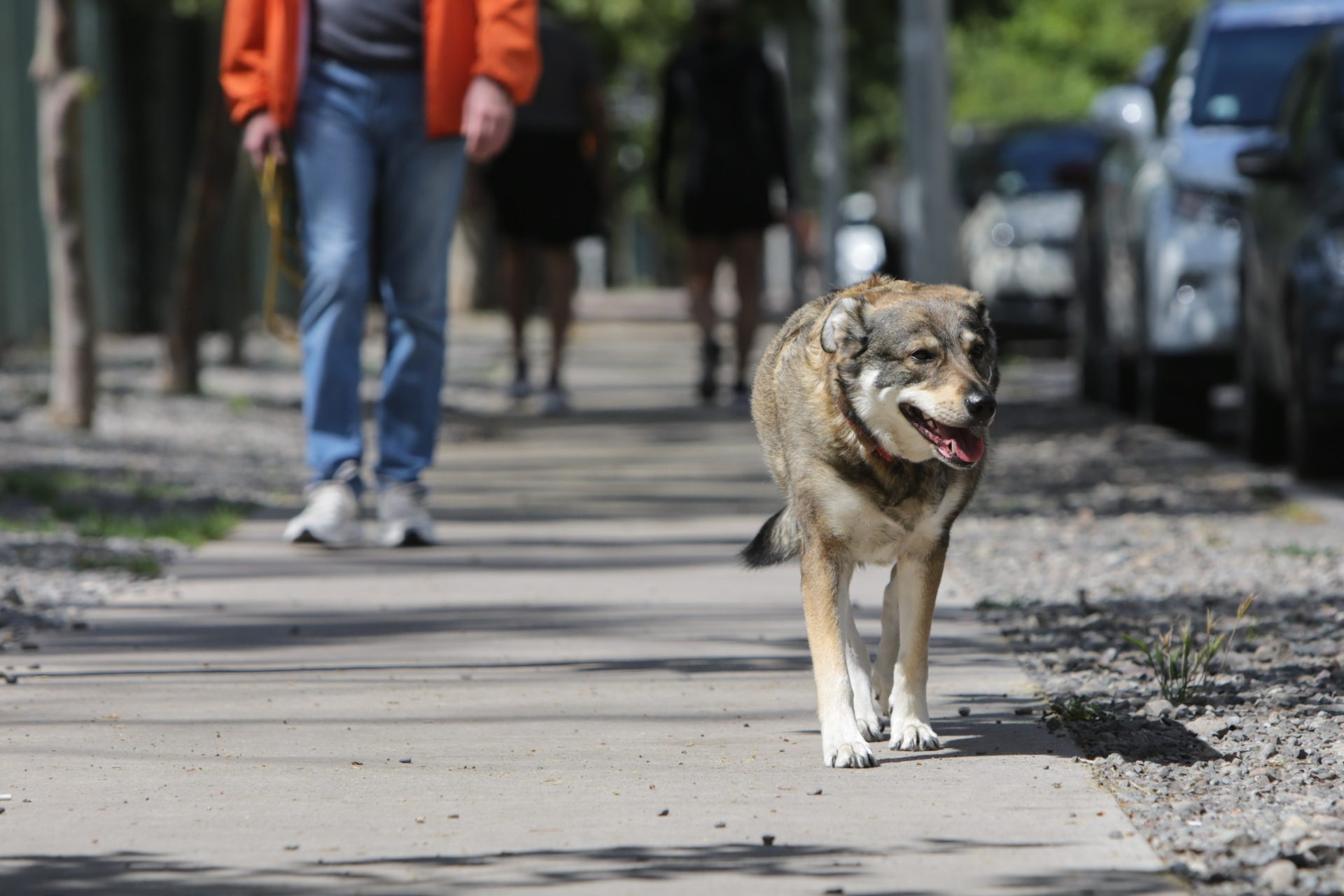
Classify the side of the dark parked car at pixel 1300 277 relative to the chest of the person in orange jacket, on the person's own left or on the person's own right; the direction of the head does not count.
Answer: on the person's own left

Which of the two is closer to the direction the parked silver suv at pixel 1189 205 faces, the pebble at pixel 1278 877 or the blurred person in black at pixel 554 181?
the pebble

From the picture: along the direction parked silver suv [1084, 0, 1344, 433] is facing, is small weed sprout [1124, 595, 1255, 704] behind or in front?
in front

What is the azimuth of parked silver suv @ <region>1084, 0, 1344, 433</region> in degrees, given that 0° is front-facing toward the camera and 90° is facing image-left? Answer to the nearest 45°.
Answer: approximately 0°

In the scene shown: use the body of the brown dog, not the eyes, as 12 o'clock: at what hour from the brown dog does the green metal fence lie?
The green metal fence is roughly at 5 o'clock from the brown dog.

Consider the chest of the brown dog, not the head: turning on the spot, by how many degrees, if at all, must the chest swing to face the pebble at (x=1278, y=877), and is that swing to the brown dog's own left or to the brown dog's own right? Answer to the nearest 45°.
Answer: approximately 45° to the brown dog's own left

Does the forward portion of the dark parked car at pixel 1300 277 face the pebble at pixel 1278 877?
yes

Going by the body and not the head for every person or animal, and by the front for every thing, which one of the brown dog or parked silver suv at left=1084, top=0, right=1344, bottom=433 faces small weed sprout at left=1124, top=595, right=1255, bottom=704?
the parked silver suv

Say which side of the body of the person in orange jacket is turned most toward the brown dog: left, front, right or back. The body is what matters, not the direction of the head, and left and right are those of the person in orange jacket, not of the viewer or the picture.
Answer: front

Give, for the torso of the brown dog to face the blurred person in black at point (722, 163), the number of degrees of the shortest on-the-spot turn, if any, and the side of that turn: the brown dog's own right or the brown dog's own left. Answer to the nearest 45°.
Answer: approximately 180°

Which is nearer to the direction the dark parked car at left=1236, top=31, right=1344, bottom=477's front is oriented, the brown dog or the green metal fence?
the brown dog

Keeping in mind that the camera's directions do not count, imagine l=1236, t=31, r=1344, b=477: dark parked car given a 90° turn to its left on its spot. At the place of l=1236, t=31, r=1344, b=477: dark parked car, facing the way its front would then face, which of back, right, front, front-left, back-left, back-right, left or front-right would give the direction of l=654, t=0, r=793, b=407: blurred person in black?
back-left

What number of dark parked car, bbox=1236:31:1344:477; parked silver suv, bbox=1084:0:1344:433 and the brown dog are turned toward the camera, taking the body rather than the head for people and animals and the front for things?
3
